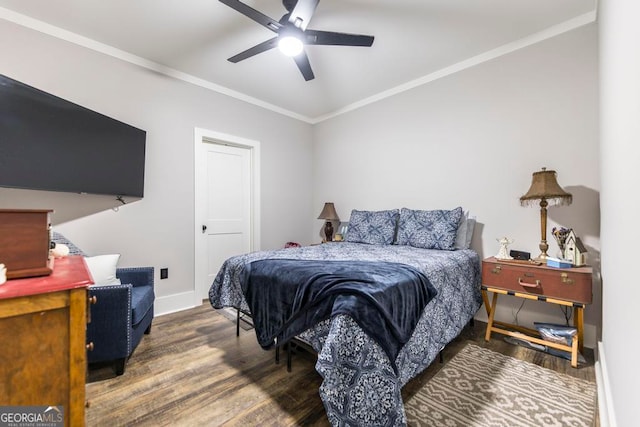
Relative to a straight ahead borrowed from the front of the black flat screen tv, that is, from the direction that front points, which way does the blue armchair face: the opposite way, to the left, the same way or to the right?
the same way

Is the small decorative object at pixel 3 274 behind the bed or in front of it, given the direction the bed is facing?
in front

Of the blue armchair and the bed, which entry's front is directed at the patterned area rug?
the blue armchair

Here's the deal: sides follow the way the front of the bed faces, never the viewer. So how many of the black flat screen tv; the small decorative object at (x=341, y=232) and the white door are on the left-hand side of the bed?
0

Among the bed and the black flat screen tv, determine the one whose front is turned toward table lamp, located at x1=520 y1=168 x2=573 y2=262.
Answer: the black flat screen tv

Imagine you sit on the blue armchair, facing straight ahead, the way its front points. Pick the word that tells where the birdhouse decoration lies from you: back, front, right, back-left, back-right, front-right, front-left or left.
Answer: front

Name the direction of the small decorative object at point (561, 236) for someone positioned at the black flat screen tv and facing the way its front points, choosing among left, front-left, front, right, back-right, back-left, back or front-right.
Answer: front

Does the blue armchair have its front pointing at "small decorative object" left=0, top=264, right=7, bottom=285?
no

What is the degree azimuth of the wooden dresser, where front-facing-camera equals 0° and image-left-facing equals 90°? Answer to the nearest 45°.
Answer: approximately 270°

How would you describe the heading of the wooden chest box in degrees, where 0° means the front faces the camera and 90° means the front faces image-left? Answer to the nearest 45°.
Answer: approximately 270°

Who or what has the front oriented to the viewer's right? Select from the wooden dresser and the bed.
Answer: the wooden dresser

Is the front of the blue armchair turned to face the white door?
no

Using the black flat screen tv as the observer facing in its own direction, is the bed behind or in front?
in front

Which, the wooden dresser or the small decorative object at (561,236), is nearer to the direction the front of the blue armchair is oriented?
the small decorative object

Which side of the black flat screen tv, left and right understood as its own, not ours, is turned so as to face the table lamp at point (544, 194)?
front

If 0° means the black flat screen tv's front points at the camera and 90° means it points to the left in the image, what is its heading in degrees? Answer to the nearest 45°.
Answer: approximately 315°

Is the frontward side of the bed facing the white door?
no

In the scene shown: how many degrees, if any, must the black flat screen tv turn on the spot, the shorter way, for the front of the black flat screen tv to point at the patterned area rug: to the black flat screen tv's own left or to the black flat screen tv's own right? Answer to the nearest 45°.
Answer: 0° — it already faces it

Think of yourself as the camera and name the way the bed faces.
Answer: facing the viewer and to the left of the viewer
